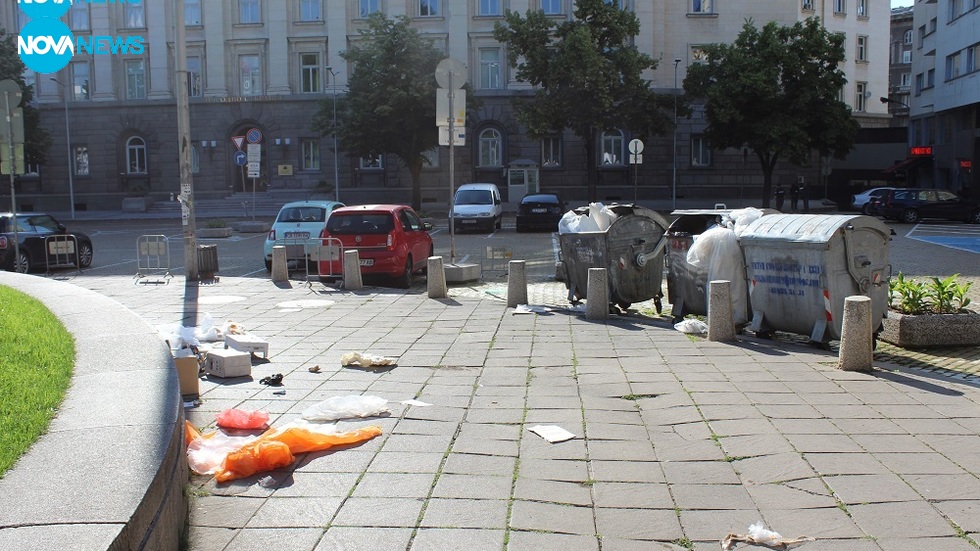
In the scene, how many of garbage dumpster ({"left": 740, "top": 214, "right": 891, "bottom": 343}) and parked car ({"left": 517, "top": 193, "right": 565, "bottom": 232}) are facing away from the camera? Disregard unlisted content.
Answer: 1

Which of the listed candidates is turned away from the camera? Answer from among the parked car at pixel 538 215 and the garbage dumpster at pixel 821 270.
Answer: the parked car

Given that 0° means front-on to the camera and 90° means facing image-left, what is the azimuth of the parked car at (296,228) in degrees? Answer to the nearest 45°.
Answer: approximately 225°

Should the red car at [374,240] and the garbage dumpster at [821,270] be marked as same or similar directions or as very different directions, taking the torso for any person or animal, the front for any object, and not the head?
very different directions

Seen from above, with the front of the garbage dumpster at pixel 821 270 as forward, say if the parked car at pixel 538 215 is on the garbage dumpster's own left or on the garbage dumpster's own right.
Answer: on the garbage dumpster's own right

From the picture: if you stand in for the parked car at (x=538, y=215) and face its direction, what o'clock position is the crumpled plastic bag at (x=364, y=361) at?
The crumpled plastic bag is roughly at 6 o'clock from the parked car.

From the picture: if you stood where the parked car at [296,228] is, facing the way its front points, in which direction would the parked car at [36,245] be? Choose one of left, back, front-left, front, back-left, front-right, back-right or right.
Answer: back-left

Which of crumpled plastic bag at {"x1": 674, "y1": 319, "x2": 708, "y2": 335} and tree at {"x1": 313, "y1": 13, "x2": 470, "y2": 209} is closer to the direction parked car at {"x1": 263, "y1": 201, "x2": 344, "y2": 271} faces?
the tree

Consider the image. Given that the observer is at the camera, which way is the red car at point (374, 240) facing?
facing away from the viewer and to the right of the viewer

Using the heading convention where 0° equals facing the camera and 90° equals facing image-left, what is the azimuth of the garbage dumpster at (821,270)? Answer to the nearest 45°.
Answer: approximately 45°

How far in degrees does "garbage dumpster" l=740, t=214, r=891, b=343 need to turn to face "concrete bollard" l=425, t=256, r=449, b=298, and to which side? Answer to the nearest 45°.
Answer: approximately 90° to its right

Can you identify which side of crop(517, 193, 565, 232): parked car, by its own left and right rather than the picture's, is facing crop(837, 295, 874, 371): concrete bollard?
back

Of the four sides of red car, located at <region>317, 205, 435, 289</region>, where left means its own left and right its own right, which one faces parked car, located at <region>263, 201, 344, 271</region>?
left

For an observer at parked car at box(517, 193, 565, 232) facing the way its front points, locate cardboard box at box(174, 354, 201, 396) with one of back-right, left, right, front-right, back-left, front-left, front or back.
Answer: back

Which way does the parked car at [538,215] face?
away from the camera
